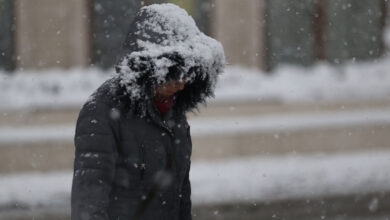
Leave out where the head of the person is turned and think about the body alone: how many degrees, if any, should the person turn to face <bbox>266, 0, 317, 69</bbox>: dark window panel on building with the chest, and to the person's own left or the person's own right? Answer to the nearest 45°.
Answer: approximately 135° to the person's own left

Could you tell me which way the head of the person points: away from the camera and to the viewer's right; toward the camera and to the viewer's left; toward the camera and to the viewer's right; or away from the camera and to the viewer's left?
toward the camera and to the viewer's right

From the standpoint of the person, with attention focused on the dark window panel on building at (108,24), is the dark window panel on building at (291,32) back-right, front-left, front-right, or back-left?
front-right

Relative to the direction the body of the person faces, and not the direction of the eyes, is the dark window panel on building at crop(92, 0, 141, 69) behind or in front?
behind

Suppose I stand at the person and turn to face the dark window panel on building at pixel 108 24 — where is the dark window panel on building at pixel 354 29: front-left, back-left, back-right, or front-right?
front-right

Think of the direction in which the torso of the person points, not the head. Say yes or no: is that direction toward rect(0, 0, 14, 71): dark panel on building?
no

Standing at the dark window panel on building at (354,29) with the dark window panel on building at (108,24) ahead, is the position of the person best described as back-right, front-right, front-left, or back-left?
front-left

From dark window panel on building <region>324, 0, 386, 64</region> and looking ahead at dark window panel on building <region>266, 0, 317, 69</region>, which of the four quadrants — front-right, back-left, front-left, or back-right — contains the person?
front-left

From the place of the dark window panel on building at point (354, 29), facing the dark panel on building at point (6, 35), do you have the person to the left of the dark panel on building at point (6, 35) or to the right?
left

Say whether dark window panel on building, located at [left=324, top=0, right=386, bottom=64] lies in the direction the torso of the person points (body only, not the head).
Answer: no

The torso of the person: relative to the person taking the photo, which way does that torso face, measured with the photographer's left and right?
facing the viewer and to the right of the viewer
